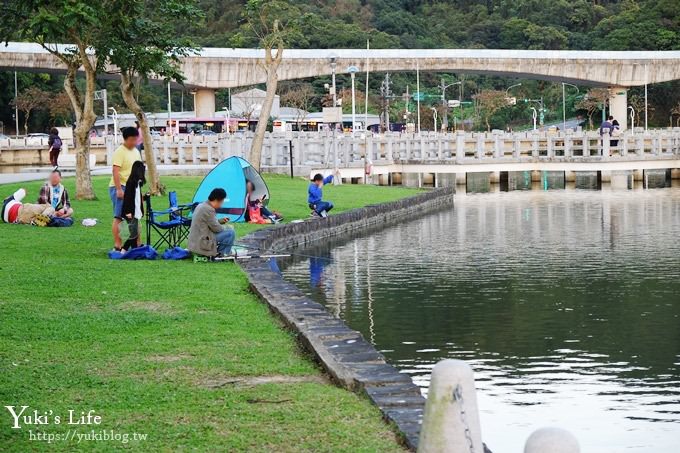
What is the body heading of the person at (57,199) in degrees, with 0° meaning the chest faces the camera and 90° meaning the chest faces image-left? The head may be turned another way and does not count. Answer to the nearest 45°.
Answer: approximately 0°

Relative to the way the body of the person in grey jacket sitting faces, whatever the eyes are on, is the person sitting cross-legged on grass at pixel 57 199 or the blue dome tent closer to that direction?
the blue dome tent

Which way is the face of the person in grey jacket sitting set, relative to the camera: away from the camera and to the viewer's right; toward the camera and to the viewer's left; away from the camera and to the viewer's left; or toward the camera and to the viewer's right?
away from the camera and to the viewer's right

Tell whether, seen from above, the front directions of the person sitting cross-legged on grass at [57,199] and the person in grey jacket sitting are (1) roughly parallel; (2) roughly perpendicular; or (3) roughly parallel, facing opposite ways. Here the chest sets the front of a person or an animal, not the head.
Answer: roughly perpendicular

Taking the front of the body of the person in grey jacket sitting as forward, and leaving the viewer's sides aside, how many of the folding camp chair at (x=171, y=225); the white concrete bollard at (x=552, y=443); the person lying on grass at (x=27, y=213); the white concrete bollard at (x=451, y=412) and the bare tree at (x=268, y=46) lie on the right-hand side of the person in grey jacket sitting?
2

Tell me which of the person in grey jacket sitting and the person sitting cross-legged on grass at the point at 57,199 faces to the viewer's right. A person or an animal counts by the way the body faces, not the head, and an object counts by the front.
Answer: the person in grey jacket sitting

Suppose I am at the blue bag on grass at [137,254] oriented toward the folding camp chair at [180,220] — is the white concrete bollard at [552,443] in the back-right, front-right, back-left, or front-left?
back-right

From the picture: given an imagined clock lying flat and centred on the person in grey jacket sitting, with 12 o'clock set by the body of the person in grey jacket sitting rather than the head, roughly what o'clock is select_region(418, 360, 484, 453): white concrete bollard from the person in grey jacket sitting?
The white concrete bollard is roughly at 3 o'clock from the person in grey jacket sitting.

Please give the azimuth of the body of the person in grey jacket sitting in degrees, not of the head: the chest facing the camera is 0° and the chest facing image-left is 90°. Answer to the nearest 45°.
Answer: approximately 270°

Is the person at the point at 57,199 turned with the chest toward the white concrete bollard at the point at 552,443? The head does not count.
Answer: yes
